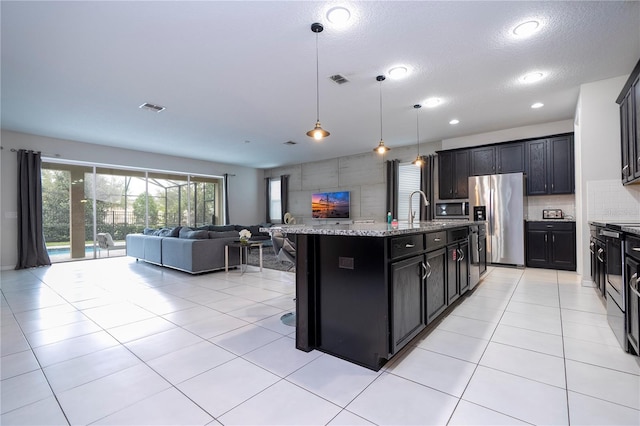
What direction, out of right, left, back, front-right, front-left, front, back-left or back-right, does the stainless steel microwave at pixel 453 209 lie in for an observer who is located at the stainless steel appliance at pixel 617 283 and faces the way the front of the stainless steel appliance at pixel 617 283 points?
front-right

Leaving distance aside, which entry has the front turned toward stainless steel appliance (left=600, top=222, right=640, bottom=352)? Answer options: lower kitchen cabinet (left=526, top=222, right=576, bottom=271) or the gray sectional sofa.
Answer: the lower kitchen cabinet

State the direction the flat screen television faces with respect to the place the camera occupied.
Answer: facing the viewer and to the left of the viewer

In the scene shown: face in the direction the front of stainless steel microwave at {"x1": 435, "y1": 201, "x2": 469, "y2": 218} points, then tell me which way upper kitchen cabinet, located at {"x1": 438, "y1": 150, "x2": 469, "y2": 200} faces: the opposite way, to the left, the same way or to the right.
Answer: the same way

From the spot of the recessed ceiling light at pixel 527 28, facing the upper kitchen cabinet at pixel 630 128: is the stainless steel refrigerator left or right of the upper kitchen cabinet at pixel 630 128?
left

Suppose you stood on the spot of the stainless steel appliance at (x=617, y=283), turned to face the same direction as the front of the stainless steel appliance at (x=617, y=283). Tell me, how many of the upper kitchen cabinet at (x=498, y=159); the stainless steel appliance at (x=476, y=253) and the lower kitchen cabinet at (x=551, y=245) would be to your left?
0

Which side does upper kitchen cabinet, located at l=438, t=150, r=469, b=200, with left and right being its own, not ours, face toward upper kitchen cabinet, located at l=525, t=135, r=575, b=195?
left

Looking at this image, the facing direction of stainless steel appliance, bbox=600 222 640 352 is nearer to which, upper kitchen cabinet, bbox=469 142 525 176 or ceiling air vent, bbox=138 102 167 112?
the ceiling air vent

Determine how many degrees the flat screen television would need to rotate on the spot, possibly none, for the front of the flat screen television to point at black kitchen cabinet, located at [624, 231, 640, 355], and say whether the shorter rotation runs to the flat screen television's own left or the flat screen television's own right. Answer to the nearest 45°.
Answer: approximately 45° to the flat screen television's own left

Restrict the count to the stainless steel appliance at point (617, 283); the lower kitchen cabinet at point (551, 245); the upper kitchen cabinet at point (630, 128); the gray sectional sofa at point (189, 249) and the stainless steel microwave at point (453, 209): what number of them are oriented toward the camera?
2

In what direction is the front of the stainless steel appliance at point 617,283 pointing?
to the viewer's left

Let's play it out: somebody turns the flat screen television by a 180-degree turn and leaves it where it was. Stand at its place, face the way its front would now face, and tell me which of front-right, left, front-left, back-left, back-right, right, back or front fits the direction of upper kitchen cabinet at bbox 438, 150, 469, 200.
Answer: right

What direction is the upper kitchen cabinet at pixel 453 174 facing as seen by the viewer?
toward the camera

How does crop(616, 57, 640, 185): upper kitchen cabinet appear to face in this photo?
to the viewer's left

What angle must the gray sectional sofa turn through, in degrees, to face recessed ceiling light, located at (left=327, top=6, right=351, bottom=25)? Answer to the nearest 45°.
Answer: approximately 135° to its right

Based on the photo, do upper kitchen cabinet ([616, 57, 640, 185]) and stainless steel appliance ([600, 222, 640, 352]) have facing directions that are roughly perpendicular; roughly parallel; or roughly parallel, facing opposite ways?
roughly parallel

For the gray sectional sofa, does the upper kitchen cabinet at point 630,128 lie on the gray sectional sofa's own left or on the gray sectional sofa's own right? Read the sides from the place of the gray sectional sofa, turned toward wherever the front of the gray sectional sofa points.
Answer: on the gray sectional sofa's own right

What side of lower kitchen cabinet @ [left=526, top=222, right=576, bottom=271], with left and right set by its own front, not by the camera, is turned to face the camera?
front
